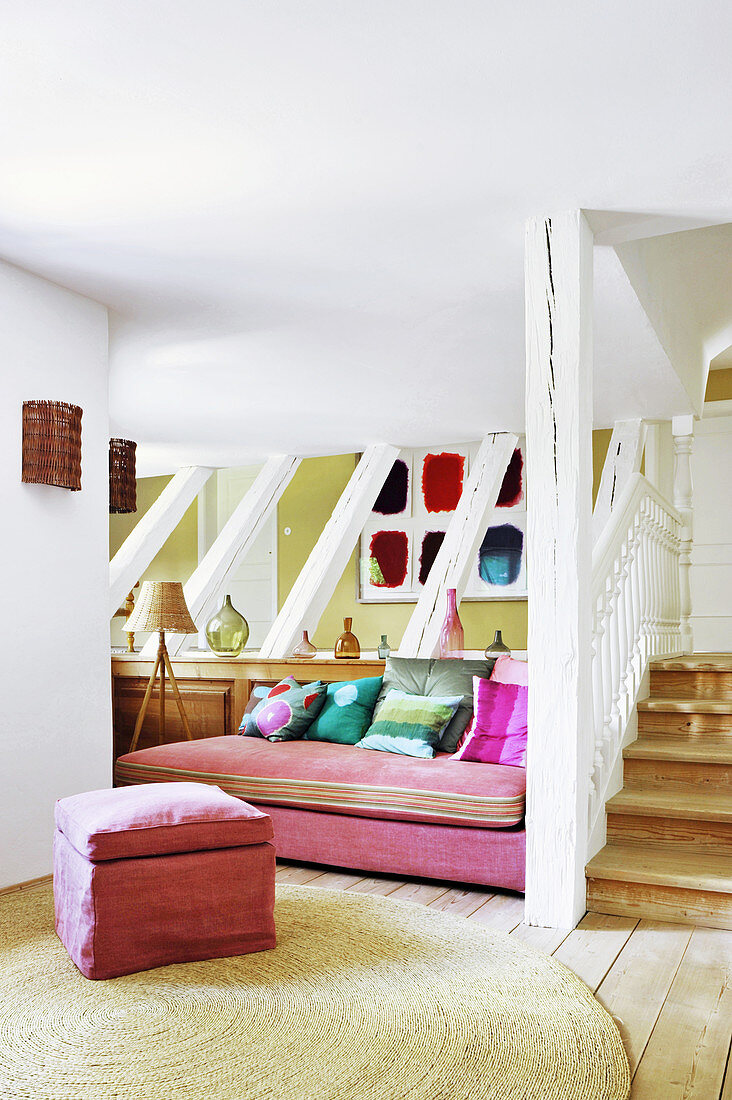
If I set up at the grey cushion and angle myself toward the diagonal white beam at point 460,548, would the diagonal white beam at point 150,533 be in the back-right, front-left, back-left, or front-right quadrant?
front-left

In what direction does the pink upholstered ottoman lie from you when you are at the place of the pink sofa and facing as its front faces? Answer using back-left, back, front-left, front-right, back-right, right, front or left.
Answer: front

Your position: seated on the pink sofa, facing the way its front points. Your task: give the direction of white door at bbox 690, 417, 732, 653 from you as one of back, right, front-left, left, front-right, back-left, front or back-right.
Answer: back

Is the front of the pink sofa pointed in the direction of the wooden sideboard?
no

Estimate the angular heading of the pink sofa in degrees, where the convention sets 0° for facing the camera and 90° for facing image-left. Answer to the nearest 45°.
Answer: approximately 45°

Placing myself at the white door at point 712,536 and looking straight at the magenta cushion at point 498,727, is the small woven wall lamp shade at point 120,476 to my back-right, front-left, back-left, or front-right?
front-right

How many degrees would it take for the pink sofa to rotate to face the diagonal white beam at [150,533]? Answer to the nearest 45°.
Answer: approximately 90° to its right

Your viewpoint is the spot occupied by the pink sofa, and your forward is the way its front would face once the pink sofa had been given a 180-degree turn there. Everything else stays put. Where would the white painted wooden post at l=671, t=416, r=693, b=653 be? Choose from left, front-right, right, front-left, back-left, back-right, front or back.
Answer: front

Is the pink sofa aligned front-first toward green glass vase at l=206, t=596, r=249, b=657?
no

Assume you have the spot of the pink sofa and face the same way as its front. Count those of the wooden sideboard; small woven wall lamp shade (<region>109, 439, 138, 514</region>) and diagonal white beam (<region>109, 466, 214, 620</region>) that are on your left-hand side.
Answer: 0

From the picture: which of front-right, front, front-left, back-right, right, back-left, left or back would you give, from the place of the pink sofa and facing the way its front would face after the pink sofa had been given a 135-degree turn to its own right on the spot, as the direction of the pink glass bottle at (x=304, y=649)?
front

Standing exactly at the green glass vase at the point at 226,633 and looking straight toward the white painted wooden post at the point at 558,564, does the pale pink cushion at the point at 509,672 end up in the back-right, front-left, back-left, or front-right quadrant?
front-left

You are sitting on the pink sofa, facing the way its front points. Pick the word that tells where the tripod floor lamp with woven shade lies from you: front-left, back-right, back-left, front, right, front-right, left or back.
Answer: right

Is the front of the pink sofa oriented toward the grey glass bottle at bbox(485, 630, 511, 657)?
no

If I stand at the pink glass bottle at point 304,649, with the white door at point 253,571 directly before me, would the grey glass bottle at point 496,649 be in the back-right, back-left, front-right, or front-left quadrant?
back-right
